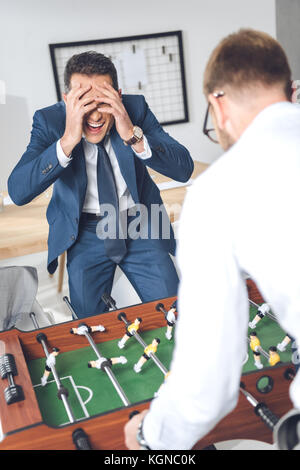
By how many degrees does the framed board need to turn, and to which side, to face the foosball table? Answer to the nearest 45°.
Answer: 0° — it already faces it

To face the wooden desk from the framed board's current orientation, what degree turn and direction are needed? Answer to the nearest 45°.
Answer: approximately 45° to its right

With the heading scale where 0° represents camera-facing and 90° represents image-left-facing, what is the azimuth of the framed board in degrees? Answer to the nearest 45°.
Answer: approximately 0°

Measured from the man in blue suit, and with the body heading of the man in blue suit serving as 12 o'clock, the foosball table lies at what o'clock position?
The foosball table is roughly at 12 o'clock from the man in blue suit.

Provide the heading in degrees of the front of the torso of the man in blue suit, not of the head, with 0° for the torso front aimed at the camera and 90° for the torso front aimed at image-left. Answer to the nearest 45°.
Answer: approximately 0°
